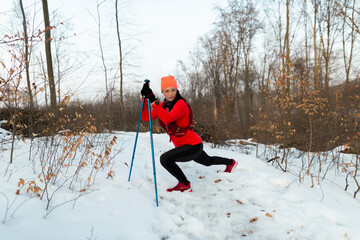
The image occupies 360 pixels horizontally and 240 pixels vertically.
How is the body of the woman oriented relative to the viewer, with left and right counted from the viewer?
facing to the left of the viewer

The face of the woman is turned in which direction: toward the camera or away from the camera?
toward the camera
